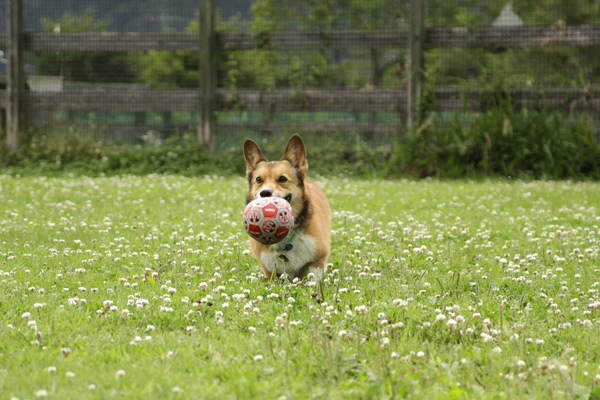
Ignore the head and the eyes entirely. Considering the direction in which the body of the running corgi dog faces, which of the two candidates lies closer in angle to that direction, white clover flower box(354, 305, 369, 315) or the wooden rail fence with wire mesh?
the white clover flower

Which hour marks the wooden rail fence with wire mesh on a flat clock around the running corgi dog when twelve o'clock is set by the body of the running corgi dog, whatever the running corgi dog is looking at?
The wooden rail fence with wire mesh is roughly at 6 o'clock from the running corgi dog.

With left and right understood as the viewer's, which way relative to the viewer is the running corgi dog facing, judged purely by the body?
facing the viewer

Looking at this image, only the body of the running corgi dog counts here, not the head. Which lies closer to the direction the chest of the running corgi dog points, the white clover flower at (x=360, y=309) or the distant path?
the white clover flower

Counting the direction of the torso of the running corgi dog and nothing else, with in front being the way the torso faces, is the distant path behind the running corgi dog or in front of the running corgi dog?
behind

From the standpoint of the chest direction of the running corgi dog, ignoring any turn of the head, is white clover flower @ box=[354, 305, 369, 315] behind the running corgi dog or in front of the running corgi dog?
in front

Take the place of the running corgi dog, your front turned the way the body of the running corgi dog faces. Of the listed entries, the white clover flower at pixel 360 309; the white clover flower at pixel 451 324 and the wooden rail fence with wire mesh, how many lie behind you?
1
